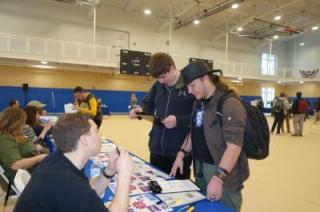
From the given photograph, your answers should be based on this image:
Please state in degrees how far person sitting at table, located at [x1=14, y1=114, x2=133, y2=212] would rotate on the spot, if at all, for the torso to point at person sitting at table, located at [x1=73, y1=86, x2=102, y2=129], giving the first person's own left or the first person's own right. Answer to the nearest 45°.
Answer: approximately 45° to the first person's own left

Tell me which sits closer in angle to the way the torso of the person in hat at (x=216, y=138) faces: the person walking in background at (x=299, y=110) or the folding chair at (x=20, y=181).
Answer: the folding chair

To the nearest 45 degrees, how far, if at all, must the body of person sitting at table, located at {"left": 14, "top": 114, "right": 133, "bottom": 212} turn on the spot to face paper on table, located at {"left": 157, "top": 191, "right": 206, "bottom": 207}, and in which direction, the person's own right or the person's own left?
0° — they already face it

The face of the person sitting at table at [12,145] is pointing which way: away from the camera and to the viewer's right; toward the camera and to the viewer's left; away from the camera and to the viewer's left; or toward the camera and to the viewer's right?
away from the camera and to the viewer's right

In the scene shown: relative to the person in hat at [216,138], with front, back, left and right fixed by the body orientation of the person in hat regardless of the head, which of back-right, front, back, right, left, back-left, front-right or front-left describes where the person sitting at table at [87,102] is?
right

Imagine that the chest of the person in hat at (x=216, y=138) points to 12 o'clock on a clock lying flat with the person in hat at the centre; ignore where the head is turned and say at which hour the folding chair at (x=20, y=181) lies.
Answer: The folding chair is roughly at 1 o'clock from the person in hat.

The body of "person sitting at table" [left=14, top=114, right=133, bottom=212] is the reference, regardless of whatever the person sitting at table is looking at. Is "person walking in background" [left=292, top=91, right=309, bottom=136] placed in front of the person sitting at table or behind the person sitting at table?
in front

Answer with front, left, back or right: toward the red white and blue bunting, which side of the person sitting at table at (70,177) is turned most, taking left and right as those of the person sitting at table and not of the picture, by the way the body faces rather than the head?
front

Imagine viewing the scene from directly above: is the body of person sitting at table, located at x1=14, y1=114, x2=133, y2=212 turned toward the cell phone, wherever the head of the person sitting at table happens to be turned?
yes

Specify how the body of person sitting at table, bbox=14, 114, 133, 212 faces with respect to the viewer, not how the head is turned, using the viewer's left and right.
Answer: facing away from the viewer and to the right of the viewer

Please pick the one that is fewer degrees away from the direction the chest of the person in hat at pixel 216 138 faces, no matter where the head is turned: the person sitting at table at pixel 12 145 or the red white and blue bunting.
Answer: the person sitting at table

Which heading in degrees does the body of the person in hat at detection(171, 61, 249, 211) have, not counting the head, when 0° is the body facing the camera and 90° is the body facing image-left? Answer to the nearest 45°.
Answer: approximately 45°

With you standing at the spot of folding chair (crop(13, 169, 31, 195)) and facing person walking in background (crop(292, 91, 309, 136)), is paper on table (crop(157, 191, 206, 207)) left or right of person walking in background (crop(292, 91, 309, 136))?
right
